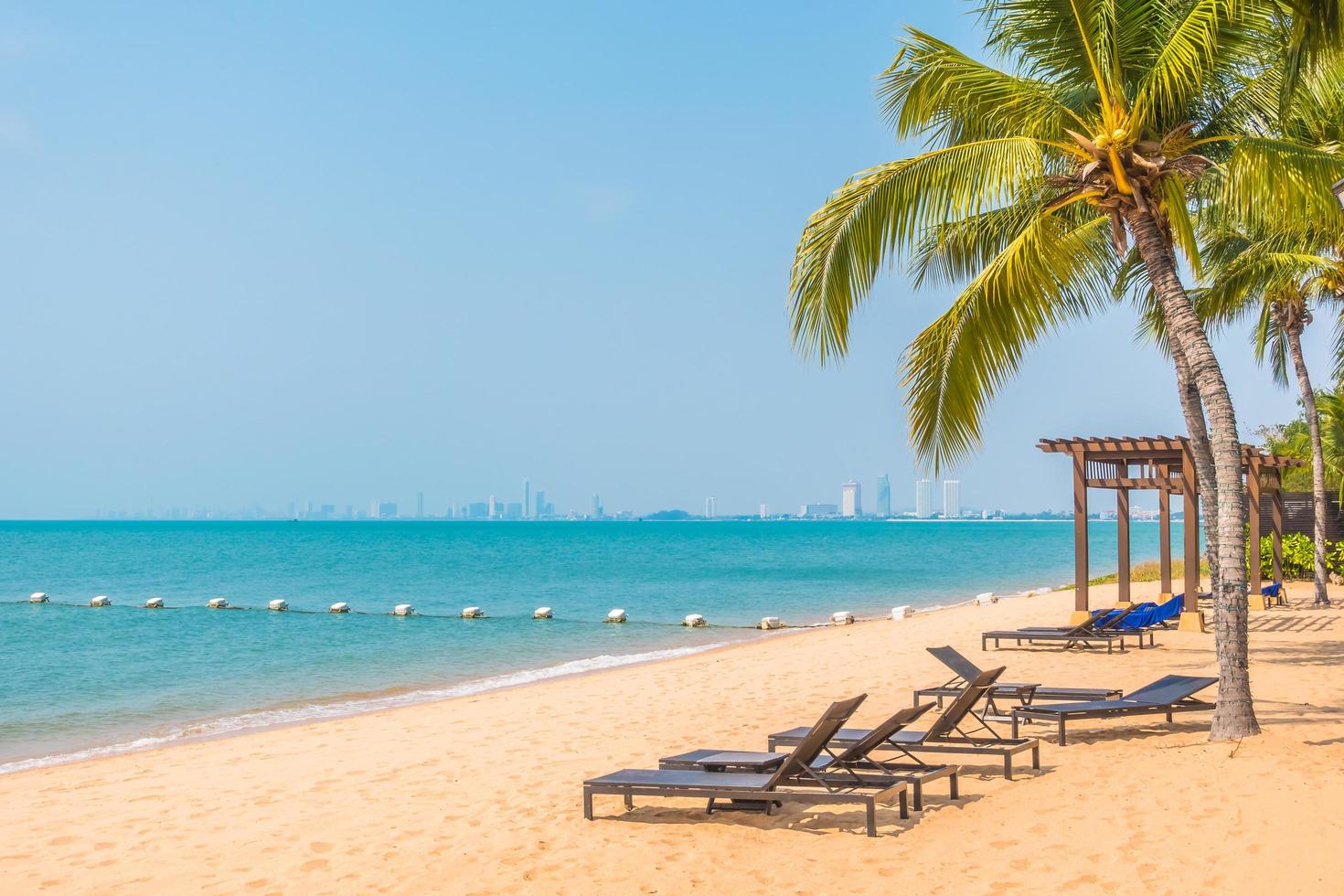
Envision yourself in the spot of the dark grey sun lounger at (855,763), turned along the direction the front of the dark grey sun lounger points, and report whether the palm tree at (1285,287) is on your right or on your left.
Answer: on your right

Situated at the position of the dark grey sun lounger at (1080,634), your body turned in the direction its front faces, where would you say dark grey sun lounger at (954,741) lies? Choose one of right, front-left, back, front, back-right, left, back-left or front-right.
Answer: left

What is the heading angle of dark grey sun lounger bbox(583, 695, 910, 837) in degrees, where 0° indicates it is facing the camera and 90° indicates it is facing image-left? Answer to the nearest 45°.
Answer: approximately 90°

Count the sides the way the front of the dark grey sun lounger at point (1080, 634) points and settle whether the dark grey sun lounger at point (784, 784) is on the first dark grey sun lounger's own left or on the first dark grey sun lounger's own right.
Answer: on the first dark grey sun lounger's own left

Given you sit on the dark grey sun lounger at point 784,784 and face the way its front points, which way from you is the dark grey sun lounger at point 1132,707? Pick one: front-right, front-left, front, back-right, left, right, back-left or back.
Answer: back-right

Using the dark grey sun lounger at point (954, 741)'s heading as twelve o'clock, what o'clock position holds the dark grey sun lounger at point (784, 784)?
the dark grey sun lounger at point (784, 784) is roughly at 10 o'clock from the dark grey sun lounger at point (954, 741).

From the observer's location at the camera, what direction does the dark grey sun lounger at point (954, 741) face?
facing to the left of the viewer

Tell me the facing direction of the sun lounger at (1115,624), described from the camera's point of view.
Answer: facing to the left of the viewer

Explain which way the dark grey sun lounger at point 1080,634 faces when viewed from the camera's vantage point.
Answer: facing to the left of the viewer

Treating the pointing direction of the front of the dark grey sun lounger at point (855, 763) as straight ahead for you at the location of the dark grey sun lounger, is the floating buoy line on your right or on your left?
on your right
